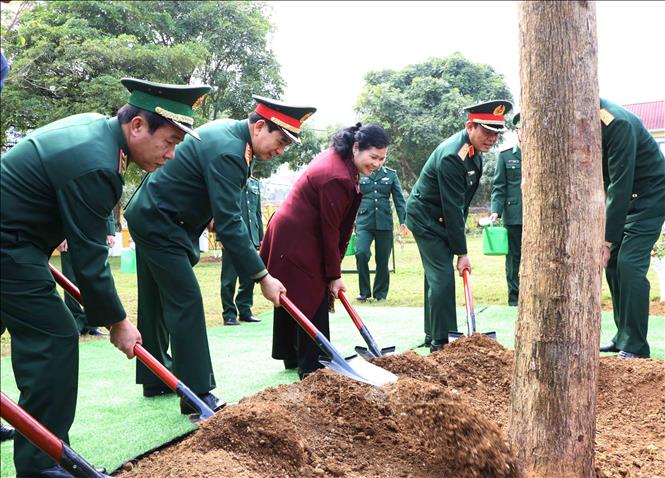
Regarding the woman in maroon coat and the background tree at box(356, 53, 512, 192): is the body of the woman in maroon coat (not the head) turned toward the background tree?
no

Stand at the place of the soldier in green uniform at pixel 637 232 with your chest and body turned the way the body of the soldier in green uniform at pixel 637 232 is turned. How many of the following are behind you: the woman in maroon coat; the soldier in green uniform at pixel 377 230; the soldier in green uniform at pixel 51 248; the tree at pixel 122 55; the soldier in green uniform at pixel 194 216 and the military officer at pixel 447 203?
0

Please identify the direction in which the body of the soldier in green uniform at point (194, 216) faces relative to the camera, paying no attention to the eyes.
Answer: to the viewer's right

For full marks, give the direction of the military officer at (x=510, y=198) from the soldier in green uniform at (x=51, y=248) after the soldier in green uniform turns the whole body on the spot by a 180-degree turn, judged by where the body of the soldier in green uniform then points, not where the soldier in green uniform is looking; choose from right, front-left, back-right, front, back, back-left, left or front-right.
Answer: back-right

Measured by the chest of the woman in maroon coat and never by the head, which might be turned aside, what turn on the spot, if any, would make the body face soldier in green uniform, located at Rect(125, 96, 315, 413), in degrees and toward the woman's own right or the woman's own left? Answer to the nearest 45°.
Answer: approximately 135° to the woman's own right

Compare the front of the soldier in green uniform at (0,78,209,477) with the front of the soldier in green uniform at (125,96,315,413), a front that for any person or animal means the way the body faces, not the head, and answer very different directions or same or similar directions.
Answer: same or similar directions

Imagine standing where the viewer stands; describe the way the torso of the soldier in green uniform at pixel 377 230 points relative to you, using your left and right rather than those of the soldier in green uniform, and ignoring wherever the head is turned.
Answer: facing the viewer

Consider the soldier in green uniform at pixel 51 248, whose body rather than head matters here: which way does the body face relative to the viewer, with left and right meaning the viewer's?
facing to the right of the viewer

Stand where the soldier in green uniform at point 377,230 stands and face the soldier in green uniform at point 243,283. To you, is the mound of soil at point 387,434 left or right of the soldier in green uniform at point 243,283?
left

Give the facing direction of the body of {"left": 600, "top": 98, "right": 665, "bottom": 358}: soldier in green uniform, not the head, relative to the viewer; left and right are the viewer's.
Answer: facing to the left of the viewer

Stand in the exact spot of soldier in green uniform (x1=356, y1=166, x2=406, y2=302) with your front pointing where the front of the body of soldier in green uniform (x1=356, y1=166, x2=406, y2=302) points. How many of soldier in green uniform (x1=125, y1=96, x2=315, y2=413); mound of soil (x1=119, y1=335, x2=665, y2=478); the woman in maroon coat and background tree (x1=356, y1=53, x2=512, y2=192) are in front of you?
3

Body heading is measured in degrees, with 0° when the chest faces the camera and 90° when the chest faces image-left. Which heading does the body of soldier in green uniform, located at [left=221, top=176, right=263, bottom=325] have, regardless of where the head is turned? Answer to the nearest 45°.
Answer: approximately 315°
